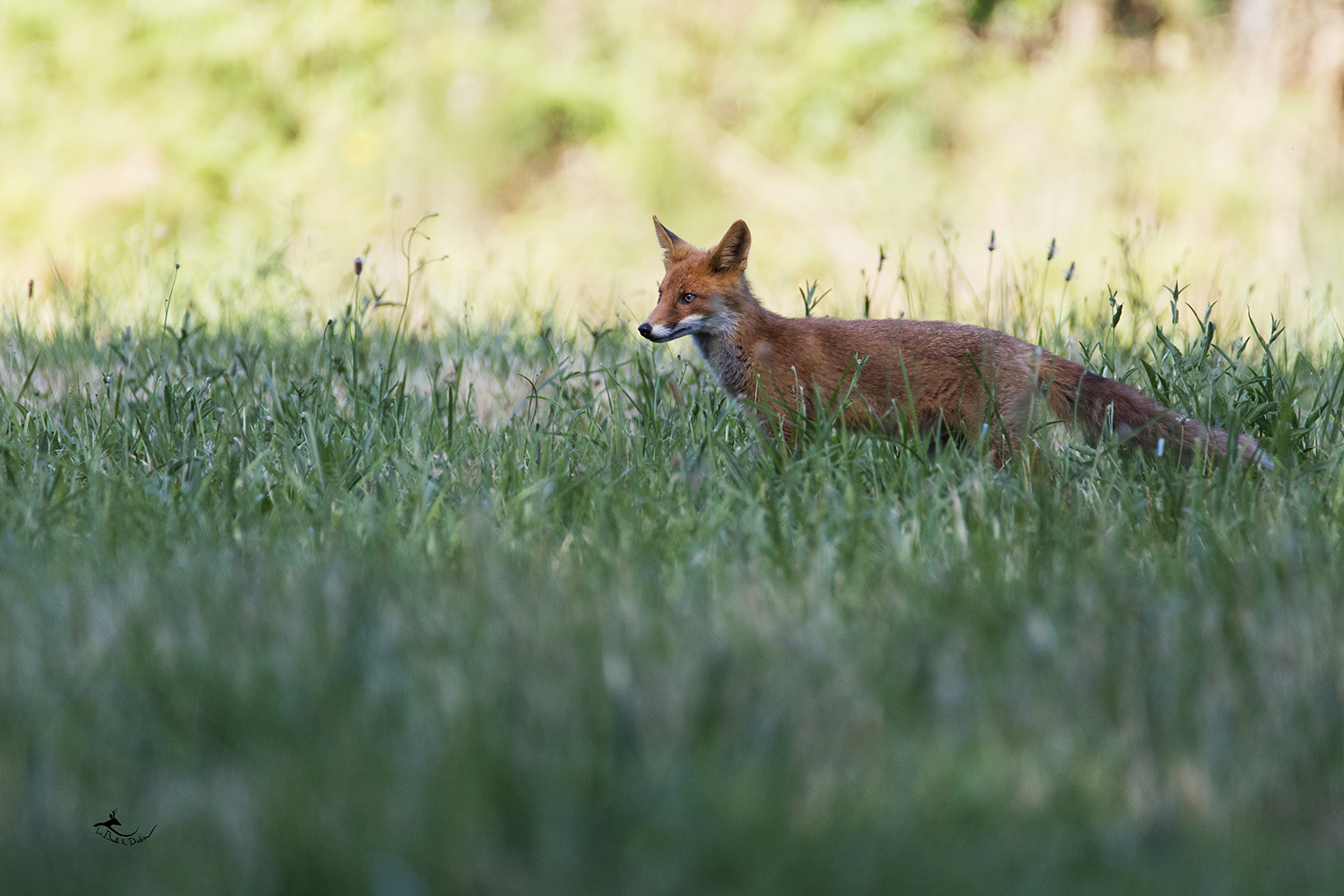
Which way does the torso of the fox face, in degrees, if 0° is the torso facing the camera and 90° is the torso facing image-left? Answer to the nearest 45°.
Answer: approximately 90°
